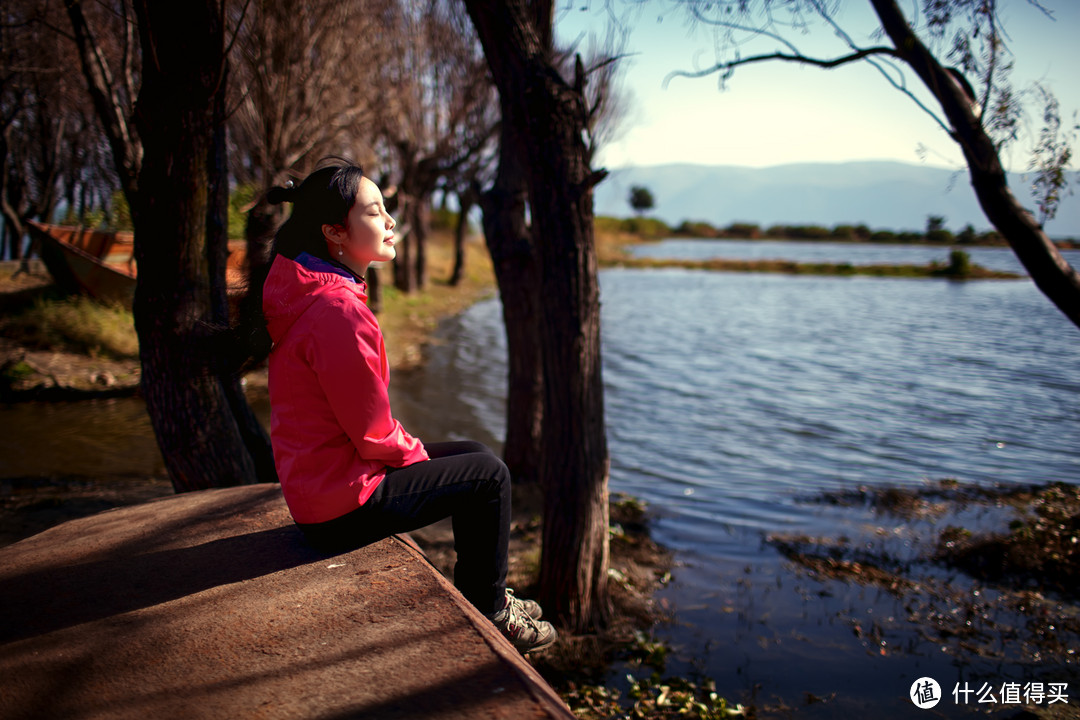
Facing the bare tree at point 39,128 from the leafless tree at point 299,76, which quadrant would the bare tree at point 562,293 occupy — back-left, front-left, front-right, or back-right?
back-left

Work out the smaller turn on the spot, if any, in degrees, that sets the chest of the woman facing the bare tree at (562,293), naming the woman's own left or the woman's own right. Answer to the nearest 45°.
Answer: approximately 45° to the woman's own left

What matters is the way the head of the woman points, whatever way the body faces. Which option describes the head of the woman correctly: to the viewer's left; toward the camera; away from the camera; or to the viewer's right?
to the viewer's right

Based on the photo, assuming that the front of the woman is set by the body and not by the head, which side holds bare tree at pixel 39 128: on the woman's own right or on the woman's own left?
on the woman's own left

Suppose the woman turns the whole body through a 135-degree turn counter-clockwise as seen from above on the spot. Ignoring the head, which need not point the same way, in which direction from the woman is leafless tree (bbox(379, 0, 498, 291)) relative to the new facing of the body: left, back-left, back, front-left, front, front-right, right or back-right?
front-right

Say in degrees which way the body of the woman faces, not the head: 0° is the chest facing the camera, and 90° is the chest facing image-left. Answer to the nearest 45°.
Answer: approximately 270°

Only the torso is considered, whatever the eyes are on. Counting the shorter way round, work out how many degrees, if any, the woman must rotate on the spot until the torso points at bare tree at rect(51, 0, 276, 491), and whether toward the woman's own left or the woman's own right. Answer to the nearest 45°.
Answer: approximately 135° to the woman's own left
